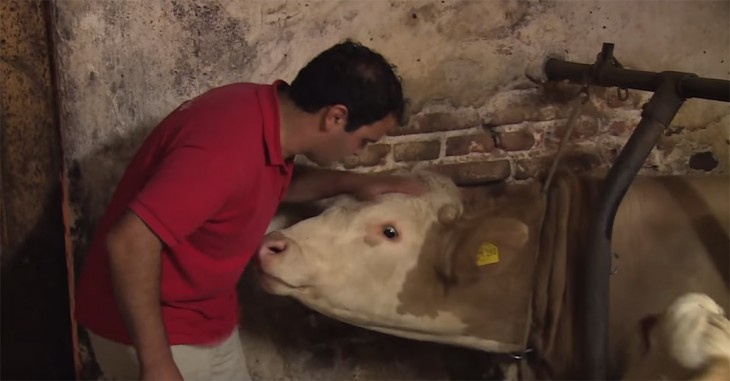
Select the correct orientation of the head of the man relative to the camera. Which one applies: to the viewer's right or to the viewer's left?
to the viewer's right

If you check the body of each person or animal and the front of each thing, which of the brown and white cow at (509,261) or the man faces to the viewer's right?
the man

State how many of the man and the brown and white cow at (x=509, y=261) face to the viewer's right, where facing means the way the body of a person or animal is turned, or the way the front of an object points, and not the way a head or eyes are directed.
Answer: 1

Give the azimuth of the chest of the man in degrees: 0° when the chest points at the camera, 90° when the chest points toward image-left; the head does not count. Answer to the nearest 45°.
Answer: approximately 270°

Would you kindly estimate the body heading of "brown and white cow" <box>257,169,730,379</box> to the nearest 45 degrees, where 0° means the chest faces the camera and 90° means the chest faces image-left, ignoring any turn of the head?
approximately 90°

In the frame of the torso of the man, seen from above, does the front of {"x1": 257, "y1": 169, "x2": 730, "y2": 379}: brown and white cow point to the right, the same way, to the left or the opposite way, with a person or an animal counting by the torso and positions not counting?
the opposite way

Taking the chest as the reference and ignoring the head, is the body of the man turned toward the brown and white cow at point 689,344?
yes

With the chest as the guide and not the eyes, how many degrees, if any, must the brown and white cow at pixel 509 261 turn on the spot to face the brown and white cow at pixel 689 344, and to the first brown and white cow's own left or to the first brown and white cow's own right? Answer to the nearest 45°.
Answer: approximately 135° to the first brown and white cow's own left

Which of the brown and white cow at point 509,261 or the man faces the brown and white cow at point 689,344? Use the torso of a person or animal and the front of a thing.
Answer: the man

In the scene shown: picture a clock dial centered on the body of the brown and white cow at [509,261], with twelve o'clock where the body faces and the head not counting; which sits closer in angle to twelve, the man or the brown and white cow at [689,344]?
the man
